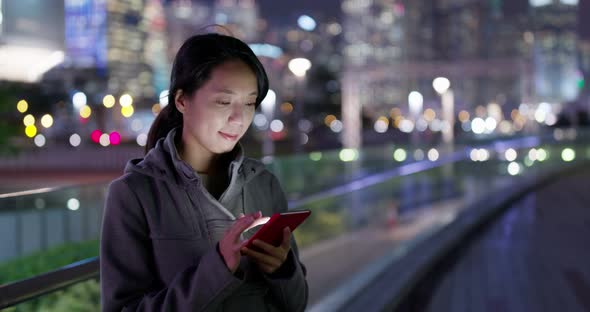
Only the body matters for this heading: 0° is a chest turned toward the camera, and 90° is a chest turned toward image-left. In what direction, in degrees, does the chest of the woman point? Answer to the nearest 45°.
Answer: approximately 315°

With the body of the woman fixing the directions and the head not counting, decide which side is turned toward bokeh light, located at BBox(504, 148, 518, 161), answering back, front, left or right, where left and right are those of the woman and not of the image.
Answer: left

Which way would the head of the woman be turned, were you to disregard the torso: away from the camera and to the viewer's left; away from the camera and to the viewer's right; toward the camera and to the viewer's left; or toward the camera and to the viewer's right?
toward the camera and to the viewer's right

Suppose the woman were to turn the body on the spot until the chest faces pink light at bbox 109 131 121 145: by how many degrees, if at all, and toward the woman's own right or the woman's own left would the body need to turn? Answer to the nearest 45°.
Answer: approximately 135° to the woman's own left

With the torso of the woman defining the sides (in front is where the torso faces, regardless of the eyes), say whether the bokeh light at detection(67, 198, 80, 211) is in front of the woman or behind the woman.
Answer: behind

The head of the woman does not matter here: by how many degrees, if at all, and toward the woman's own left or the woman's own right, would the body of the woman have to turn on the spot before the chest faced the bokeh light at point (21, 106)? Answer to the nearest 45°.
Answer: approximately 135° to the woman's own left

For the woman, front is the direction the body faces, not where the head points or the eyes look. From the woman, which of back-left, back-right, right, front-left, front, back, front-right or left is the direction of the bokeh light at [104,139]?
back-left

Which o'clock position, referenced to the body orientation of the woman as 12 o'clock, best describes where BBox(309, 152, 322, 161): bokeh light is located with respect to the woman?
The bokeh light is roughly at 8 o'clock from the woman.
